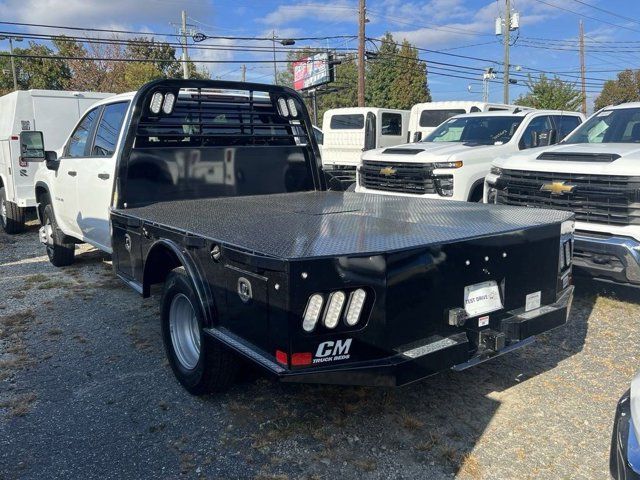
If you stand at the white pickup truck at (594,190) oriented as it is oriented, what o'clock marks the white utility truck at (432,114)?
The white utility truck is roughly at 4 o'clock from the white pickup truck.

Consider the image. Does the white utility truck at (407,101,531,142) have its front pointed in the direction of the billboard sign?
no

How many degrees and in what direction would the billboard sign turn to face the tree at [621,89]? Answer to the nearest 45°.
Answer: approximately 135° to its left

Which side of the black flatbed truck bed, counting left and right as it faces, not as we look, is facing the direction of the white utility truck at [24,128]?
front

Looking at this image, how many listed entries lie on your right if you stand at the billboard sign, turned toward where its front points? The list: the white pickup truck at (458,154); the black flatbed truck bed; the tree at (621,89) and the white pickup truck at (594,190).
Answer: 0

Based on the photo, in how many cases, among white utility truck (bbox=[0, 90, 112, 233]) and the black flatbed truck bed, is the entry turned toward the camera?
0

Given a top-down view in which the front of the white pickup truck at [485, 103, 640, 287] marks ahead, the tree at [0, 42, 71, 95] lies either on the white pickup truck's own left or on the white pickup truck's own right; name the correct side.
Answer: on the white pickup truck's own right

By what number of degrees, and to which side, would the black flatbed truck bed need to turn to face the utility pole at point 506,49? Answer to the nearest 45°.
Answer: approximately 45° to its right

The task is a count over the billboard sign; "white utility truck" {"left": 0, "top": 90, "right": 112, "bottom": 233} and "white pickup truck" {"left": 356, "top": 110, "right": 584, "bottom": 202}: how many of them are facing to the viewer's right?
0

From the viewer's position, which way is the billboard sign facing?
facing the viewer and to the left of the viewer

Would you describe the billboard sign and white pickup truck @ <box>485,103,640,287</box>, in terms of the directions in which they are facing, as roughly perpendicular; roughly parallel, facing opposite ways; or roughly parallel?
roughly parallel

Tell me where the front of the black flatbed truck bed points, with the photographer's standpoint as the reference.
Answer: facing away from the viewer and to the left of the viewer

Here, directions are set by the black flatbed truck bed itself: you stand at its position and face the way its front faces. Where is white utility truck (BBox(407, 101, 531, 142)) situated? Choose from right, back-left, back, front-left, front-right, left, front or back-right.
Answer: front-right

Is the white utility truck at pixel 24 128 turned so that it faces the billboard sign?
no

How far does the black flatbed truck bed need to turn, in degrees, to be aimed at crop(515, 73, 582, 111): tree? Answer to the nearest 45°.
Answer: approximately 45° to its right

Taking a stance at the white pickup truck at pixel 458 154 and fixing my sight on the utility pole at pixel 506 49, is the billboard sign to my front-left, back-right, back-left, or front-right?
front-left

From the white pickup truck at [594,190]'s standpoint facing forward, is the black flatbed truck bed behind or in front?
in front
